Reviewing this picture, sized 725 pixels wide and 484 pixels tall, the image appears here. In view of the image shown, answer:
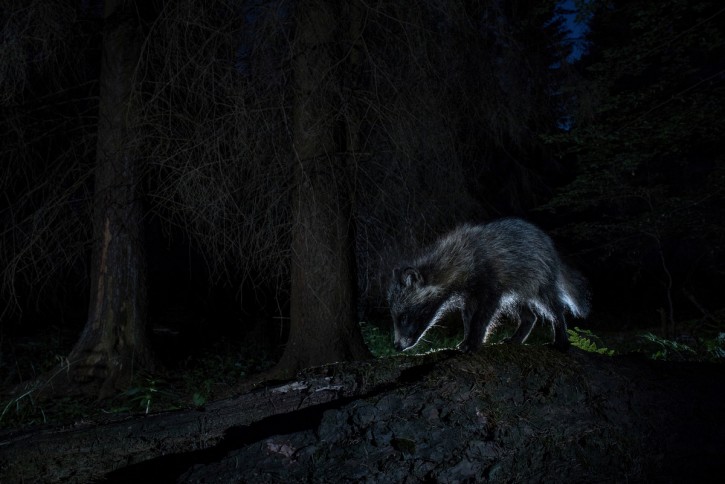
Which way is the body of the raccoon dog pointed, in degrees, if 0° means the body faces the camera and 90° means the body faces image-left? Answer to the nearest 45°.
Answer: approximately 90°

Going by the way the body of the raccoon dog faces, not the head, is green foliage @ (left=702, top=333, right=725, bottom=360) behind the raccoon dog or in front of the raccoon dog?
behind

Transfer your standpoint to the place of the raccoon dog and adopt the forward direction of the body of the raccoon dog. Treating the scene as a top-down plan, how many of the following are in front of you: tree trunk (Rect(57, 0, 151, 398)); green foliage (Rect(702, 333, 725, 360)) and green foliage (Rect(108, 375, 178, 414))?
2

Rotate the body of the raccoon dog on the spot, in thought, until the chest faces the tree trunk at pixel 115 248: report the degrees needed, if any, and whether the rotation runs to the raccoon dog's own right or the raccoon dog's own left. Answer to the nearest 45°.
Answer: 0° — it already faces it

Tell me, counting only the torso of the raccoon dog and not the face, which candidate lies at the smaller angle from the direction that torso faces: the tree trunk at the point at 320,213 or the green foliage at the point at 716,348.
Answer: the tree trunk

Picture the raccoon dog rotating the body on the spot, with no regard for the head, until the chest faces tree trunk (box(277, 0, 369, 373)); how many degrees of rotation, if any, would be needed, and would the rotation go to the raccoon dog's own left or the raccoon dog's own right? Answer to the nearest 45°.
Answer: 0° — it already faces it
